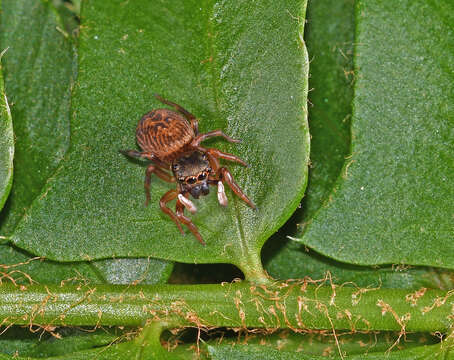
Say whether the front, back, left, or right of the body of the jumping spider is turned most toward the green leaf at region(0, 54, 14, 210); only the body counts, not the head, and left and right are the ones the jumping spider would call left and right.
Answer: right

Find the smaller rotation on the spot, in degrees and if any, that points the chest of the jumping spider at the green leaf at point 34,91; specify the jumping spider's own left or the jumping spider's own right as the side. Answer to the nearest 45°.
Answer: approximately 135° to the jumping spider's own right

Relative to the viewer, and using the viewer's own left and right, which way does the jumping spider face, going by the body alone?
facing the viewer and to the right of the viewer

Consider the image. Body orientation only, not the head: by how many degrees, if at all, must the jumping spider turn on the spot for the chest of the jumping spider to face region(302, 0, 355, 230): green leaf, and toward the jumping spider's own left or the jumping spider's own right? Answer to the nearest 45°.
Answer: approximately 45° to the jumping spider's own left

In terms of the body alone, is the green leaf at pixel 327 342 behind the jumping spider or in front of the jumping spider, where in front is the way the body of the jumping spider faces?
in front
